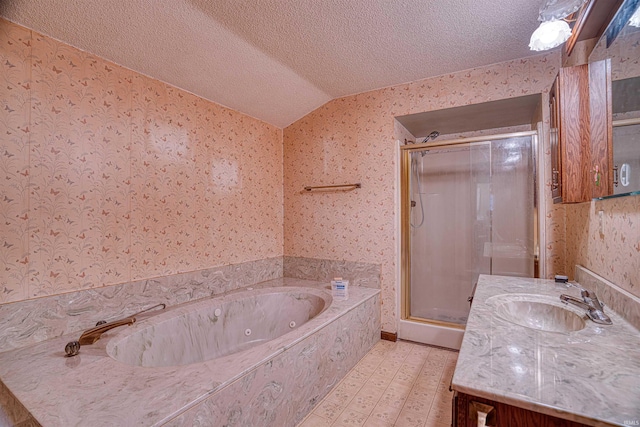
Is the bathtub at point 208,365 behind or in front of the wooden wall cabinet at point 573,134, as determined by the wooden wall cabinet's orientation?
in front

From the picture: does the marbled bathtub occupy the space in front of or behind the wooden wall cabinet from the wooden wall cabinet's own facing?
in front

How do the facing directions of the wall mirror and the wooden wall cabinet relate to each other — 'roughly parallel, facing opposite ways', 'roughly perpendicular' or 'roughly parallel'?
roughly parallel

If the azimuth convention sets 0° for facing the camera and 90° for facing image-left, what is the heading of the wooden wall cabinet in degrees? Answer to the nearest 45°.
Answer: approximately 90°

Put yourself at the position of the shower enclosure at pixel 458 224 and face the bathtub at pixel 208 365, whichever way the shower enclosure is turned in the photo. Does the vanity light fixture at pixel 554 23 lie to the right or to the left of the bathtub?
left

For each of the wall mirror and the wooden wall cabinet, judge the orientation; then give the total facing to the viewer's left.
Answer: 2

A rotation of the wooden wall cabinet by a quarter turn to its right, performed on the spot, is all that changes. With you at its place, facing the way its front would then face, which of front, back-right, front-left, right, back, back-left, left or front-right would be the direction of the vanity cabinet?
back

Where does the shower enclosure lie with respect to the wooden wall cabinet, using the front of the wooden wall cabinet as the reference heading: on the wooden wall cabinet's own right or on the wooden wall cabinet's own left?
on the wooden wall cabinet's own right

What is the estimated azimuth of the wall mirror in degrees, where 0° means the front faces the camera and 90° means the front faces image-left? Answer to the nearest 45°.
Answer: approximately 90°

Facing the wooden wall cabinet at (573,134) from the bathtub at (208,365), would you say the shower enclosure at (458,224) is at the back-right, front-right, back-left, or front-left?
front-left

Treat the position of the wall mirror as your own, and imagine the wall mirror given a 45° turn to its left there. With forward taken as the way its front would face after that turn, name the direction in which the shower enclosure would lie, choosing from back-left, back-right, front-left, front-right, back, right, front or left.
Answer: right
